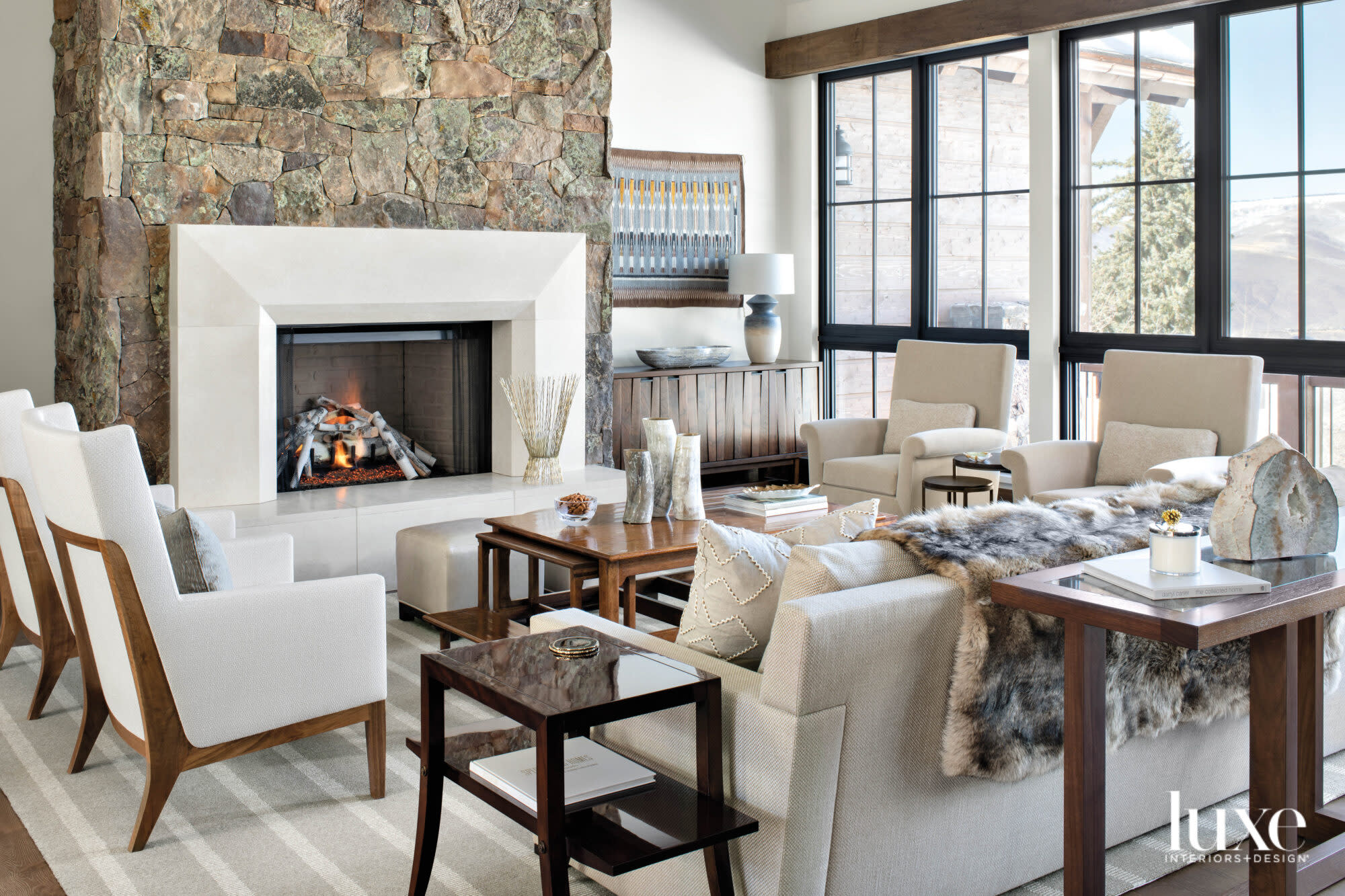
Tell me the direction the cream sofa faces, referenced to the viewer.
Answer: facing away from the viewer and to the left of the viewer

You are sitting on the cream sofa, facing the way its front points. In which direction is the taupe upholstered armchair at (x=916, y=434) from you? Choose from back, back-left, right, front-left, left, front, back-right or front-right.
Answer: front-right

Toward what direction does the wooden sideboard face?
toward the camera

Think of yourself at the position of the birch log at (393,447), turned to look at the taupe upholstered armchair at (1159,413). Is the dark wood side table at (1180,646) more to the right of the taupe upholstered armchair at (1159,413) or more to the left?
right

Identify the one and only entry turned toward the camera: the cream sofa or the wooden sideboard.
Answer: the wooden sideboard

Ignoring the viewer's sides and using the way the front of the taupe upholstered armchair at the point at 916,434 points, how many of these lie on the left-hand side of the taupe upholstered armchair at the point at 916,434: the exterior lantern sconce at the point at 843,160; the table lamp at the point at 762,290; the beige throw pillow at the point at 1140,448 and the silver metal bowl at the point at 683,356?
1

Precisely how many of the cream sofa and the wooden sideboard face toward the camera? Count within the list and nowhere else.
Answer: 1

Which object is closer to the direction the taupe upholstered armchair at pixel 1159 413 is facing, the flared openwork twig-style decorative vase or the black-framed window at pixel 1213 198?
the flared openwork twig-style decorative vase

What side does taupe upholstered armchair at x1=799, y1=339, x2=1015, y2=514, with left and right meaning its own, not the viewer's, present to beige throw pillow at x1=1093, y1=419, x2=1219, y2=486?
left

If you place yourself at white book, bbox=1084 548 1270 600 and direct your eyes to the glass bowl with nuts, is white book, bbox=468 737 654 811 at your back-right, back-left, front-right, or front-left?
front-left

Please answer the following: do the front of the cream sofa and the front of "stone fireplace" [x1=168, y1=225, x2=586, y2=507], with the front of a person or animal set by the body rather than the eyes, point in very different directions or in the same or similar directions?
very different directions

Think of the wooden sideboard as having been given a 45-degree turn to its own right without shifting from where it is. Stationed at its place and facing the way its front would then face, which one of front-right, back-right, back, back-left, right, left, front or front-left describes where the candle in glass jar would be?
front-left
